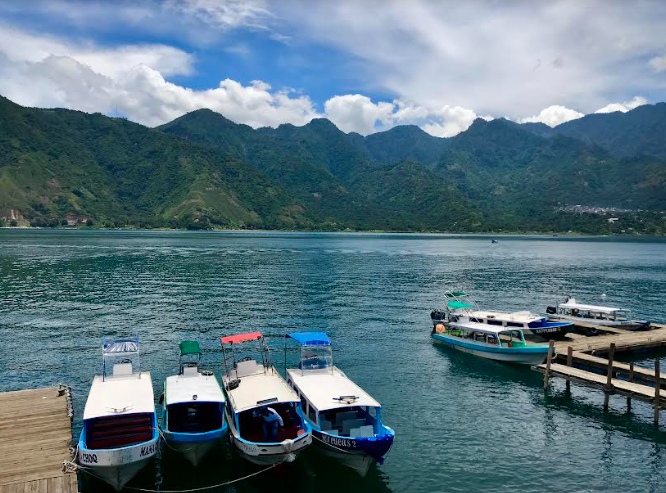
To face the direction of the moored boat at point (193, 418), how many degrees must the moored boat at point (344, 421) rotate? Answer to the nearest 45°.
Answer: approximately 135° to its right

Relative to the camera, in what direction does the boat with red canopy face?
facing the viewer and to the right of the viewer

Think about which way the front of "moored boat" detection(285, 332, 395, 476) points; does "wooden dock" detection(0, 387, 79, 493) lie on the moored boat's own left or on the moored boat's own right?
on the moored boat's own right

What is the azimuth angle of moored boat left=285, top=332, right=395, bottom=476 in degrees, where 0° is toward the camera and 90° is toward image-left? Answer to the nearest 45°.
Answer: approximately 315°

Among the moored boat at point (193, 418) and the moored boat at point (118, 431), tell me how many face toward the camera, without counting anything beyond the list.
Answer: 2

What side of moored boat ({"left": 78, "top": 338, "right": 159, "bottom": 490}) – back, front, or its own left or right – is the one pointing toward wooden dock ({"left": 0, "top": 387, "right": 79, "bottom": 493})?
right

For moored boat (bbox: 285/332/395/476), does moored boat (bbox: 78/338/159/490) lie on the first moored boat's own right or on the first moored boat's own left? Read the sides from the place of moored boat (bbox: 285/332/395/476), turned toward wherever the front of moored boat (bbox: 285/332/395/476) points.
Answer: on the first moored boat's own right

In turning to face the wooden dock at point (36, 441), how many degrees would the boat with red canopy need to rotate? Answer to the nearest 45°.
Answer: approximately 135° to its right

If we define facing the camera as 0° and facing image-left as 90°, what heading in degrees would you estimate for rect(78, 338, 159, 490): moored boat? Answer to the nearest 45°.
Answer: approximately 0°
